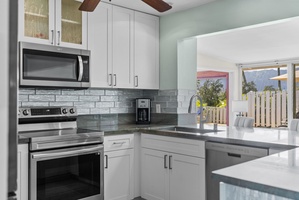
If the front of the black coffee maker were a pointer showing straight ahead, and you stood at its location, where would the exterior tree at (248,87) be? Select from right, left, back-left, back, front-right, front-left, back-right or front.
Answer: back-left

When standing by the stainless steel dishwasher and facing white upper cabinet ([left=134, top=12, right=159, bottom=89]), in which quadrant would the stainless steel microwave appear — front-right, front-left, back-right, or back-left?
front-left

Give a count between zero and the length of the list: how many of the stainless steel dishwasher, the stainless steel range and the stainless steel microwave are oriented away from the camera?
0

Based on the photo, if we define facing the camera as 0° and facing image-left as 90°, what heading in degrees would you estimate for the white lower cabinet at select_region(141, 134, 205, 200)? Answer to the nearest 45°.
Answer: approximately 45°

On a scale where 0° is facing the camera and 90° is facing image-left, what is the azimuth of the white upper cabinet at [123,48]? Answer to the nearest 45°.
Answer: approximately 315°

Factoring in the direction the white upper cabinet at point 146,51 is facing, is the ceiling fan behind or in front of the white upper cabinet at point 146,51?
in front

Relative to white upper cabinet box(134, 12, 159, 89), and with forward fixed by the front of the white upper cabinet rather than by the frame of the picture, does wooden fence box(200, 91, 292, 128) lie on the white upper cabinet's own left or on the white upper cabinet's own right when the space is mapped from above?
on the white upper cabinet's own left

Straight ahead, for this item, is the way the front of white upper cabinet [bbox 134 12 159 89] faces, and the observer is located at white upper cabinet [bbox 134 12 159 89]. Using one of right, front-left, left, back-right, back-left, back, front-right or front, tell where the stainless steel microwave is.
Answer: right

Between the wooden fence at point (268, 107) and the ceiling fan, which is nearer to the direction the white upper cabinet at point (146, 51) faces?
the ceiling fan

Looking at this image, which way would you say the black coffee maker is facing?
toward the camera
